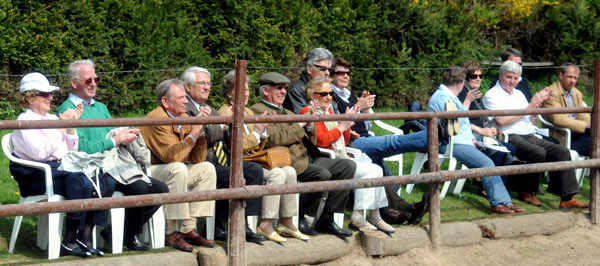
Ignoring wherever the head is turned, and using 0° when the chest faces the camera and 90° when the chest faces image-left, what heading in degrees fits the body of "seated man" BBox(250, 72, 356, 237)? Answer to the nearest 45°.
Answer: approximately 315°

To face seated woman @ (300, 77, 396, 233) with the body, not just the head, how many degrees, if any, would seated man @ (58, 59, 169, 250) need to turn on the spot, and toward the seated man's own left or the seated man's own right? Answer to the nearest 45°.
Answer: approximately 45° to the seated man's own left

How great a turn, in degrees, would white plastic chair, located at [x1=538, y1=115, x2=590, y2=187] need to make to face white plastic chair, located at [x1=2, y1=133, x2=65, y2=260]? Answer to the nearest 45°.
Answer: approximately 90° to its right

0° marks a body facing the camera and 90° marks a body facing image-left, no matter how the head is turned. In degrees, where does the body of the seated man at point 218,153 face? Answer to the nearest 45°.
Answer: approximately 315°

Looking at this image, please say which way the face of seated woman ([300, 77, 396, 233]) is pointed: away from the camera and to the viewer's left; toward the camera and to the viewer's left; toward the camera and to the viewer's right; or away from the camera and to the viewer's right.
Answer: toward the camera and to the viewer's right

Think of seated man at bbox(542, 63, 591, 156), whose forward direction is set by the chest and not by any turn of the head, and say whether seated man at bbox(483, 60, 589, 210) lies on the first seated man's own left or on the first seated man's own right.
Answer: on the first seated man's own right

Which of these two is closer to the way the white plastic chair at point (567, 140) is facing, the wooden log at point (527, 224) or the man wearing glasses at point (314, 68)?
the wooden log

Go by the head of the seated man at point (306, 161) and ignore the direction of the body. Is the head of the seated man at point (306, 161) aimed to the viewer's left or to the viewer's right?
to the viewer's right

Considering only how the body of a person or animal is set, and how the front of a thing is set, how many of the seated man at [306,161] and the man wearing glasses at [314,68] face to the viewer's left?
0

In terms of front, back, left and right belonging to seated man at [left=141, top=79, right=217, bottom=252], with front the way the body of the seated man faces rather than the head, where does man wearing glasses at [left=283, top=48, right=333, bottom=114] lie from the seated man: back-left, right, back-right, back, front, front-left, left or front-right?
left

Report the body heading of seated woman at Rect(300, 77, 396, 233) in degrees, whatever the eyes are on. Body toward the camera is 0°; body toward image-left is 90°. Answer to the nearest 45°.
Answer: approximately 315°

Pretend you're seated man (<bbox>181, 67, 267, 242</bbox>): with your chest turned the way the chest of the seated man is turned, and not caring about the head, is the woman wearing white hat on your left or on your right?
on your right
